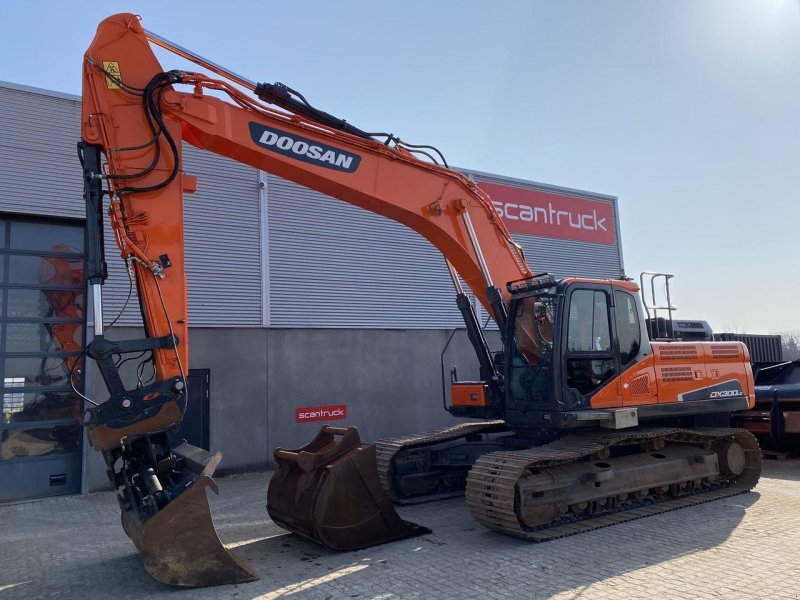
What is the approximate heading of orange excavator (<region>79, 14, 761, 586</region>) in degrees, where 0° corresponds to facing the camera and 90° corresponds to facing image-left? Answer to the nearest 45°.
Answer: approximately 45°
